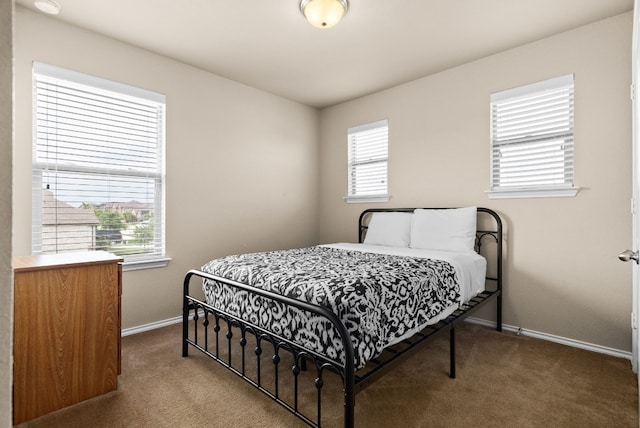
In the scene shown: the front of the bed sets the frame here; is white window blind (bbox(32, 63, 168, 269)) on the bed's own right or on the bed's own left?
on the bed's own right

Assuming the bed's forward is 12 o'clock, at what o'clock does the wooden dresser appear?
The wooden dresser is roughly at 1 o'clock from the bed.

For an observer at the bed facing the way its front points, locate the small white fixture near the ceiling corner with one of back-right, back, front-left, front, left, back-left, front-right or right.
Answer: front-right

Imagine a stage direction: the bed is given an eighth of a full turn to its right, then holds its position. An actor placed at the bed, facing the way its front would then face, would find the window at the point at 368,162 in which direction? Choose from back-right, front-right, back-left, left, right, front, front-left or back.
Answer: right

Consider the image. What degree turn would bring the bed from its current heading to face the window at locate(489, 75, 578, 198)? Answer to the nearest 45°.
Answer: approximately 180°
